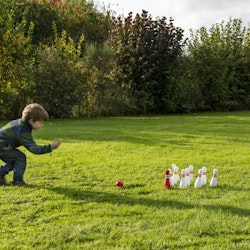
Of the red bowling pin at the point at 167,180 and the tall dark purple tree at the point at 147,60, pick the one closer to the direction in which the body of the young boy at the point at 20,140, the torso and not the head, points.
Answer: the red bowling pin

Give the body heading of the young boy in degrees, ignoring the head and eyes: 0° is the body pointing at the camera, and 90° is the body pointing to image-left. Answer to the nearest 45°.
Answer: approximately 270°

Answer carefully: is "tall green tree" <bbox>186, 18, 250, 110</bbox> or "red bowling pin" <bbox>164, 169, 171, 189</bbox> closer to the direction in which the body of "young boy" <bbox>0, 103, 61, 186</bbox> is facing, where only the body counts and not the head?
the red bowling pin

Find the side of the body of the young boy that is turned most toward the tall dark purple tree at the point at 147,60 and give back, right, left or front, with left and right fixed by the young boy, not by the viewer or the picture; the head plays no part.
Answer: left

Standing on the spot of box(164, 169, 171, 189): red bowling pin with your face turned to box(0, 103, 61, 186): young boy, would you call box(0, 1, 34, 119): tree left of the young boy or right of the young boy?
right

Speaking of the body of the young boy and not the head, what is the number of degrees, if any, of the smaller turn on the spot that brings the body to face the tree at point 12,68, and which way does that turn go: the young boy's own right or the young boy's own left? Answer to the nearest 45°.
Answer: approximately 90° to the young boy's own left

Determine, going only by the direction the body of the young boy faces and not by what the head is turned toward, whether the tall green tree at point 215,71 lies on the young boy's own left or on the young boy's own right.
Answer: on the young boy's own left

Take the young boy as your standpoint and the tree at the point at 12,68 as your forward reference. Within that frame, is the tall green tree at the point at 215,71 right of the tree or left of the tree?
right

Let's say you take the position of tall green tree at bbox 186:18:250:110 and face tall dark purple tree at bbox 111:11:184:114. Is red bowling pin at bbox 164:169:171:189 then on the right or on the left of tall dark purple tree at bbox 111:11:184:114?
left
